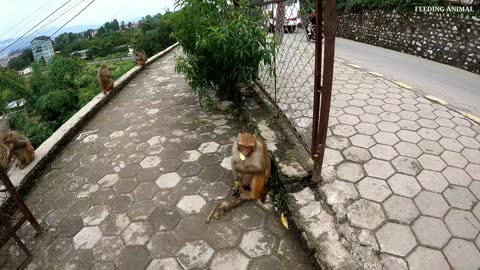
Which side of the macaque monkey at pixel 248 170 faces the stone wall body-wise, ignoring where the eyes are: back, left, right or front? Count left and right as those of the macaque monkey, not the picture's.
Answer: back

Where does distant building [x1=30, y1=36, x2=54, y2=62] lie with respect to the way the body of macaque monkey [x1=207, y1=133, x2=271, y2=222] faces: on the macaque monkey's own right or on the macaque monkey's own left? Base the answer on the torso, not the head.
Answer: on the macaque monkey's own right

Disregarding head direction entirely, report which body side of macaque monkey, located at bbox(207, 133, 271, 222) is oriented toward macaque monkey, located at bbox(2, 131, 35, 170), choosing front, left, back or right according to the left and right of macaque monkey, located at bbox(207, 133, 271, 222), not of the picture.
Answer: right

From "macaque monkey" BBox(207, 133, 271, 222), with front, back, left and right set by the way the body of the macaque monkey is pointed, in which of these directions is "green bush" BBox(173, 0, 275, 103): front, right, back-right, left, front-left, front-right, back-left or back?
back-right

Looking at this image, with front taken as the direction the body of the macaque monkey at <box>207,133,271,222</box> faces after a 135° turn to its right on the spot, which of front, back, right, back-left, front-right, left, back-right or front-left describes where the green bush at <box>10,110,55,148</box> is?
front-left

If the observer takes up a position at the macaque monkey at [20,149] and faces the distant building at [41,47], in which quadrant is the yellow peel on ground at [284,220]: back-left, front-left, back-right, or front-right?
back-right

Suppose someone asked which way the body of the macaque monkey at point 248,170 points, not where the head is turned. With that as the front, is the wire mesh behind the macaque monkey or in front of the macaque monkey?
behind

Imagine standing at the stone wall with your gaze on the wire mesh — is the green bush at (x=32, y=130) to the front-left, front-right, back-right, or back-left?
front-right

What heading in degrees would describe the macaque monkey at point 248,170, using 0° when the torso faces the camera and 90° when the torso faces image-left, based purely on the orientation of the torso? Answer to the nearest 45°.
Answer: approximately 45°
